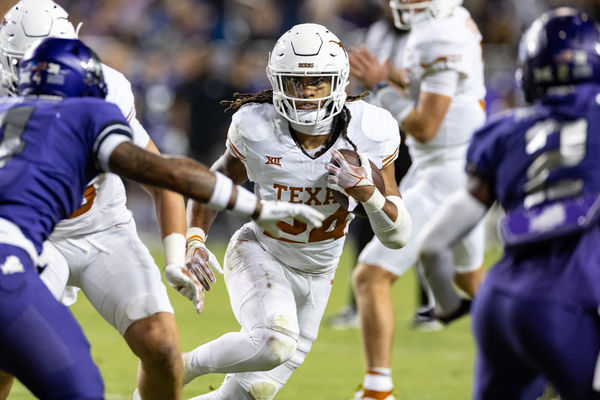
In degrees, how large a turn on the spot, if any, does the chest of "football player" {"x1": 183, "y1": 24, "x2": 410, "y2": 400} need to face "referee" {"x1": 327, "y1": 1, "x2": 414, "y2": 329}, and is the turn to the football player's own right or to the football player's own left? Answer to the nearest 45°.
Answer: approximately 180°

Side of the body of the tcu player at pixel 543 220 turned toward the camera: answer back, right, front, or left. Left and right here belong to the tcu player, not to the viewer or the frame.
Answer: back

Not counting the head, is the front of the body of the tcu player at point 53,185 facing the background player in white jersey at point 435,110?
yes

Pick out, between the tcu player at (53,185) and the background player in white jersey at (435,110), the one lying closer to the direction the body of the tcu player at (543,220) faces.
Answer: the background player in white jersey

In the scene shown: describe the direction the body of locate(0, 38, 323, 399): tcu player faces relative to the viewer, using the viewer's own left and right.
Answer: facing away from the viewer and to the right of the viewer

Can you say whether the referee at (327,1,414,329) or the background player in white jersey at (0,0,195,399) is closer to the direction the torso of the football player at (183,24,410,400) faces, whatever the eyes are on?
the background player in white jersey

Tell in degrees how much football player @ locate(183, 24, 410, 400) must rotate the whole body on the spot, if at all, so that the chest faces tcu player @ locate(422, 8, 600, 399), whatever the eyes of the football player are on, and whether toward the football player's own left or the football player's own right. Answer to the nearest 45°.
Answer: approximately 45° to the football player's own left

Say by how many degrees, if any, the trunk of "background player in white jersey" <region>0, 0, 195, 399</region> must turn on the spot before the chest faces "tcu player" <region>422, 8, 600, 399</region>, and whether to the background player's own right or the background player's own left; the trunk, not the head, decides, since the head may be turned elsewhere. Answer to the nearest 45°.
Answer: approximately 90° to the background player's own left

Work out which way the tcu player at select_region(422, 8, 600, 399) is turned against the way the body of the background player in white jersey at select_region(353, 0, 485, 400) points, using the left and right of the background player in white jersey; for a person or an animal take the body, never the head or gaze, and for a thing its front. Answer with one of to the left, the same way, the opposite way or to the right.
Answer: to the right

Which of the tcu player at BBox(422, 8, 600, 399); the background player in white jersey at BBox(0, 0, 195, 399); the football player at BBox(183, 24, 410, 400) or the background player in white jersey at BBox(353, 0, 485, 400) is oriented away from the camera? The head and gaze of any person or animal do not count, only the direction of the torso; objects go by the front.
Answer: the tcu player

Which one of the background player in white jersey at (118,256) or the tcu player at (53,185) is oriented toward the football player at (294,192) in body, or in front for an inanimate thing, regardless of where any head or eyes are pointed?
the tcu player

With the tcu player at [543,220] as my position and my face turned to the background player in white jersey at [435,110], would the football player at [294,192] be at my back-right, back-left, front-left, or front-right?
front-left

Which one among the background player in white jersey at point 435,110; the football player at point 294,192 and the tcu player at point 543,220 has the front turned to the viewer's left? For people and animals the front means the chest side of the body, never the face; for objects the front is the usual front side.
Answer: the background player in white jersey

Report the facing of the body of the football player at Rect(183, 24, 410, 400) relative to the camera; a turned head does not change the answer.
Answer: toward the camera
